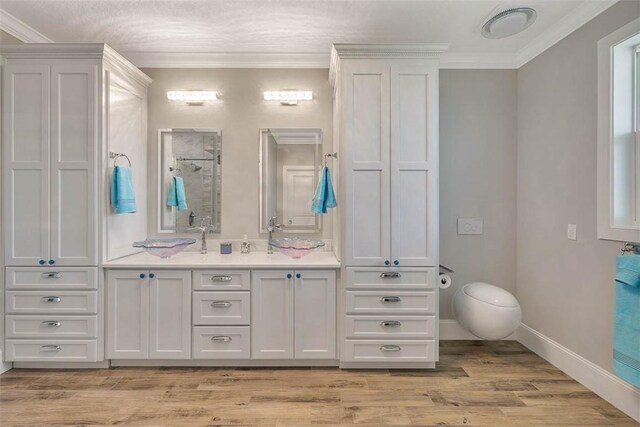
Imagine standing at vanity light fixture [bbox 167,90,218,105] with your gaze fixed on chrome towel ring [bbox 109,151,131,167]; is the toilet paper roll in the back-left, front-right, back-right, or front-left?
back-left

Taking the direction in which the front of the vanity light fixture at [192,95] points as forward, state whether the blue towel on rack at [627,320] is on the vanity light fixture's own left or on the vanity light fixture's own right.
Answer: on the vanity light fixture's own left

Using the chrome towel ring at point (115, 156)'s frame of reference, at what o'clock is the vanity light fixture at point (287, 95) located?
The vanity light fixture is roughly at 11 o'clock from the chrome towel ring.

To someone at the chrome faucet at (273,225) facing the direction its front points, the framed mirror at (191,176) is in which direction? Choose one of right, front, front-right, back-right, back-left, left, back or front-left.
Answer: back

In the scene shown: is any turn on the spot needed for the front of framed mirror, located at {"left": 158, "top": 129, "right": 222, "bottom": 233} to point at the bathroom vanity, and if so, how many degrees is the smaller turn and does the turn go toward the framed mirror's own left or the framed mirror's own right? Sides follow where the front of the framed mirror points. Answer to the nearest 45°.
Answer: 0° — it already faces it

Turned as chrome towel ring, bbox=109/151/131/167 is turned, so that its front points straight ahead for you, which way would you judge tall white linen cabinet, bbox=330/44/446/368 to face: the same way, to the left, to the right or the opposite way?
to the right

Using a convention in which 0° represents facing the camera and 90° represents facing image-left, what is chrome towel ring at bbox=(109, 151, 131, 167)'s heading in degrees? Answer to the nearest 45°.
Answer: approximately 315°
